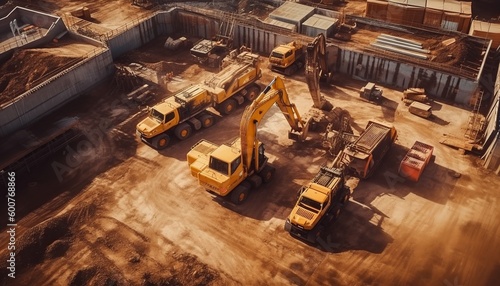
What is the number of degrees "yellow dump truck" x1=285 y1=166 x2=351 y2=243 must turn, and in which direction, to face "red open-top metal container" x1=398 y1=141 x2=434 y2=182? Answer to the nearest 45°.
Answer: approximately 180°

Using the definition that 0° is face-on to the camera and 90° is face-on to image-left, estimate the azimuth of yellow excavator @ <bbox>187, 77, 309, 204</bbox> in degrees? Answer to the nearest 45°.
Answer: approximately 225°

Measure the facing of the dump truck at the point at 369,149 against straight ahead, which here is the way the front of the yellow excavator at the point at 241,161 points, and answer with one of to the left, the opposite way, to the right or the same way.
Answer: the opposite way

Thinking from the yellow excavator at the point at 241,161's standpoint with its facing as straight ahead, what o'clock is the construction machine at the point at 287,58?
The construction machine is roughly at 11 o'clock from the yellow excavator.

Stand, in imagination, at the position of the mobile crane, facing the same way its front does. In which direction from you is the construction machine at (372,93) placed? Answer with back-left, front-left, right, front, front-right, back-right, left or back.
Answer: back-left

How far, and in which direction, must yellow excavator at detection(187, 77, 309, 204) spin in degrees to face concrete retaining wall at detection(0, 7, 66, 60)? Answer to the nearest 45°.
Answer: approximately 90° to its left

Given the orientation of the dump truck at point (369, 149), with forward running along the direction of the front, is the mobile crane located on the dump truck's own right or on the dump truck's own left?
on the dump truck's own right

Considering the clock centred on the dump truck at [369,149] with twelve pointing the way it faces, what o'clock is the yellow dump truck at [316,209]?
The yellow dump truck is roughly at 11 o'clock from the dump truck.

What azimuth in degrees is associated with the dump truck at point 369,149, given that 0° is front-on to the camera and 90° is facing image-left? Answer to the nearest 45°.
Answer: approximately 45°

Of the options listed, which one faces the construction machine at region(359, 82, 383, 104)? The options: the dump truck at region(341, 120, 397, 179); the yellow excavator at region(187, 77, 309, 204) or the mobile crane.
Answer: the yellow excavator

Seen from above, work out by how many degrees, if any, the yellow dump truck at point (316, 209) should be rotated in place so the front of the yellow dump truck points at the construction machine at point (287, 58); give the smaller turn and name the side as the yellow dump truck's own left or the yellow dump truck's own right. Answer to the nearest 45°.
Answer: approximately 135° to the yellow dump truck's own right

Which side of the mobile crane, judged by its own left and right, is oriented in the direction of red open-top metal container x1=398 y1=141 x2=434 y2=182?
left
